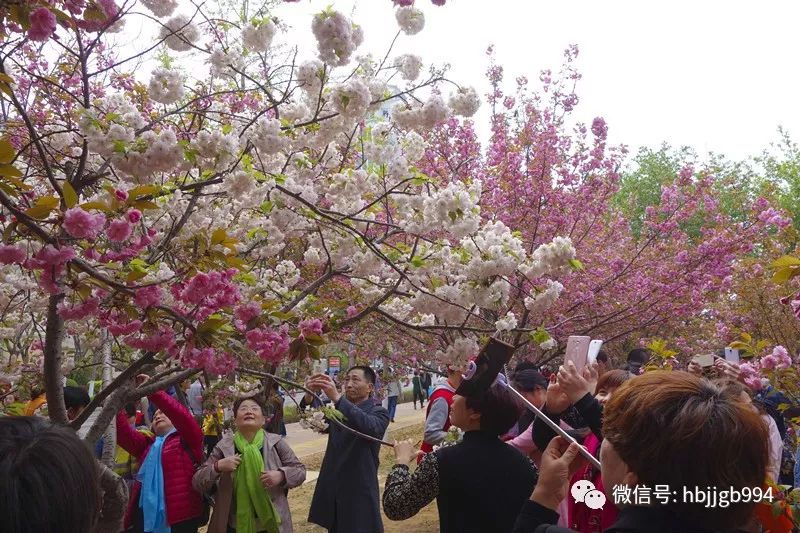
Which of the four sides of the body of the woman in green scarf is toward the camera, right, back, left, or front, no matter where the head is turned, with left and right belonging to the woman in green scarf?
front

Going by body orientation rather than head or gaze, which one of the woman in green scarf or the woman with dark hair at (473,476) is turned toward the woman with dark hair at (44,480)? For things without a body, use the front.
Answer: the woman in green scarf

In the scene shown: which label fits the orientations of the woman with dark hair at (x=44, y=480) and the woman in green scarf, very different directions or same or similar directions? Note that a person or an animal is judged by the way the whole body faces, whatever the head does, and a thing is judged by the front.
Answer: very different directions

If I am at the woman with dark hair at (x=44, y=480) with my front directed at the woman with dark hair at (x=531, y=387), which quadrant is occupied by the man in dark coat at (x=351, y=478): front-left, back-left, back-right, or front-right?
front-left

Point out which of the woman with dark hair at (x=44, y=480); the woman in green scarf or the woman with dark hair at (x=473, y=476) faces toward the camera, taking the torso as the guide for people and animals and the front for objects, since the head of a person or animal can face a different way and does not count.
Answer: the woman in green scarf

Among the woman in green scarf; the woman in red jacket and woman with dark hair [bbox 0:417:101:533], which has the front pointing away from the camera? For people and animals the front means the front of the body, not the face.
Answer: the woman with dark hair

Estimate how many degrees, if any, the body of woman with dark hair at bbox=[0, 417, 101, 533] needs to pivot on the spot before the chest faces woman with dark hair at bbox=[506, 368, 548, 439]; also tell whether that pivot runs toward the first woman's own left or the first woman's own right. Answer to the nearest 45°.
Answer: approximately 45° to the first woman's own right

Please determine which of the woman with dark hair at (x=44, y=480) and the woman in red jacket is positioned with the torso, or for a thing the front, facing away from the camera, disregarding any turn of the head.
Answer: the woman with dark hair

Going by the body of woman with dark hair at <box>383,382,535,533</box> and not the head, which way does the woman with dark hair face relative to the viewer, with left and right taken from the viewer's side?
facing away from the viewer and to the left of the viewer

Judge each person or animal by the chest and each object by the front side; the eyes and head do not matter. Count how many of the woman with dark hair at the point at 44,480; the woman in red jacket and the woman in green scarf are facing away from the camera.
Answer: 1

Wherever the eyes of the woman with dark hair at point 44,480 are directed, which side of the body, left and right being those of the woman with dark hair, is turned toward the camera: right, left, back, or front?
back

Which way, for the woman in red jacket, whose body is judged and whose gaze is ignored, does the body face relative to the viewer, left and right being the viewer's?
facing the viewer and to the left of the viewer

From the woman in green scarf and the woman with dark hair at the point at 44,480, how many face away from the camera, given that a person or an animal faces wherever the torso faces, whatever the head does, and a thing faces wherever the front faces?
1
